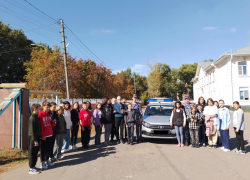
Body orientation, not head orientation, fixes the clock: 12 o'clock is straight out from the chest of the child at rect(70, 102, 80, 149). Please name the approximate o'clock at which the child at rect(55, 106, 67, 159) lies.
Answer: the child at rect(55, 106, 67, 159) is roughly at 2 o'clock from the child at rect(70, 102, 80, 149).

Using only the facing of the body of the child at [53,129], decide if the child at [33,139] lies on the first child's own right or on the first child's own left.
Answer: on the first child's own right

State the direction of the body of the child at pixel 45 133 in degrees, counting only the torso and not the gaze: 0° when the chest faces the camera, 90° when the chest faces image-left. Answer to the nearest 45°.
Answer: approximately 315°

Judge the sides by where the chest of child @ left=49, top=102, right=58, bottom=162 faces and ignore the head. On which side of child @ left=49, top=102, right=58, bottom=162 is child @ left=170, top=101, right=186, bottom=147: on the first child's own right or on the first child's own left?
on the first child's own left

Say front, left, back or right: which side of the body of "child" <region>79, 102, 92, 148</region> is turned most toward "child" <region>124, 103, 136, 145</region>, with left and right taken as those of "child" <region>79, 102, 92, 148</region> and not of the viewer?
left

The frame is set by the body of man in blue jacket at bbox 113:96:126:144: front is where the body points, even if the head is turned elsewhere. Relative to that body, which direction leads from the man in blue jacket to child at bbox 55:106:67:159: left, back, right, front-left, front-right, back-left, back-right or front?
front-right

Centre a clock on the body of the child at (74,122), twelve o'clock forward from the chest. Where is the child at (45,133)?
the child at (45,133) is roughly at 2 o'clock from the child at (74,122).

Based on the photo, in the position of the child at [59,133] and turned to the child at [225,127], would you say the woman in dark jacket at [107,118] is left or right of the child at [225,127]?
left
